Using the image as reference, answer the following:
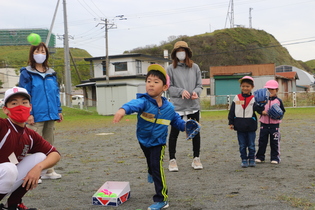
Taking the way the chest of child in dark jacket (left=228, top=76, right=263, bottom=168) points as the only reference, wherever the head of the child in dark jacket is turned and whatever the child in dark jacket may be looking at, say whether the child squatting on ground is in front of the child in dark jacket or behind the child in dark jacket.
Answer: in front

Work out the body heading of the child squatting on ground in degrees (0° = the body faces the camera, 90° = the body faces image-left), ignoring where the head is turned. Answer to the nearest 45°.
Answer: approximately 315°

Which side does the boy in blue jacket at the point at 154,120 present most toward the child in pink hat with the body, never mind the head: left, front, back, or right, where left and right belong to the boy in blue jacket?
back

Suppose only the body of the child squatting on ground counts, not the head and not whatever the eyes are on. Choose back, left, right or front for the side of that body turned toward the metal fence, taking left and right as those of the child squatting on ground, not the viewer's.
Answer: left

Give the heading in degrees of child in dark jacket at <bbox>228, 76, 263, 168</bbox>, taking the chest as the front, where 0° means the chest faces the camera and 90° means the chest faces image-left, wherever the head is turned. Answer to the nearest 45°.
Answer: approximately 0°

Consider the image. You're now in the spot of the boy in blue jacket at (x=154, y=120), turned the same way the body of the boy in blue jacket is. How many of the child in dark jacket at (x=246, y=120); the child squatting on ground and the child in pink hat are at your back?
2

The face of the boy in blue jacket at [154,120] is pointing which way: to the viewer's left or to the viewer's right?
to the viewer's left

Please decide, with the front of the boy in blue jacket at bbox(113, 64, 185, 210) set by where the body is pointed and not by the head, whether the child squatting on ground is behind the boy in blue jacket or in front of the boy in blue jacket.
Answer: in front

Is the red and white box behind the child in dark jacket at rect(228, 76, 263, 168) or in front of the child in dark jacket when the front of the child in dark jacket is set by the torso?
in front

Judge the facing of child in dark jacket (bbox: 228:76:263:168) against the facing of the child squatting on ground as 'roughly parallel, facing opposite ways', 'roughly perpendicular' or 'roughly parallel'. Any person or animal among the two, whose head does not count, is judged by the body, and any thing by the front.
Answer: roughly perpendicular

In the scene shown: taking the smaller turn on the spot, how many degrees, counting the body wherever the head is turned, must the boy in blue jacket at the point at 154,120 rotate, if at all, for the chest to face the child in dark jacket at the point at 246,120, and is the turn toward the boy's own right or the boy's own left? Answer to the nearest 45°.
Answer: approximately 180°
